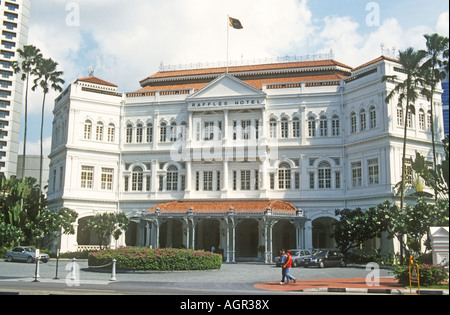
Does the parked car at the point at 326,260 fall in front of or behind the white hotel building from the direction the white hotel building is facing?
in front

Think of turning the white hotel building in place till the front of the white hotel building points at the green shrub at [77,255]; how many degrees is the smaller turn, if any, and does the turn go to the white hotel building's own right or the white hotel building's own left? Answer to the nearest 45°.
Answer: approximately 90° to the white hotel building's own right

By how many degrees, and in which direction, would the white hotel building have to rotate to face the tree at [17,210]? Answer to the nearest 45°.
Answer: approximately 90° to its right

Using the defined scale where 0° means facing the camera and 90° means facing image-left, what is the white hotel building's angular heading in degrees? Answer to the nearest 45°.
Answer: approximately 0°

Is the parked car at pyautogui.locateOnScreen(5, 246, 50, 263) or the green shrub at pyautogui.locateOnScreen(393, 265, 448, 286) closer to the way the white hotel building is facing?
the green shrub

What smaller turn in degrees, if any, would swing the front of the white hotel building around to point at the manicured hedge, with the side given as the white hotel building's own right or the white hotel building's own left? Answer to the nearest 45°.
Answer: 0° — it already faces it

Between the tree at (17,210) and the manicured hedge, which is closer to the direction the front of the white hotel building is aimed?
the manicured hedge

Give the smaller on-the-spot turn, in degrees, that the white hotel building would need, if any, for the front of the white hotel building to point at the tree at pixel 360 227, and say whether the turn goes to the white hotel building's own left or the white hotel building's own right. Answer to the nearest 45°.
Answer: approximately 45° to the white hotel building's own left

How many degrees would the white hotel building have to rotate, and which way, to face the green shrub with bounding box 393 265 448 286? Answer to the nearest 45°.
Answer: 0° — it already faces it

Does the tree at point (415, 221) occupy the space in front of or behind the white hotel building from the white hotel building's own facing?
in front

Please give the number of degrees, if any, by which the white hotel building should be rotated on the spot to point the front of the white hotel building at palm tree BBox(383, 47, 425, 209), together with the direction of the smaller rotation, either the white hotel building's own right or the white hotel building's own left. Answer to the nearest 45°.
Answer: approximately 45° to the white hotel building's own left
